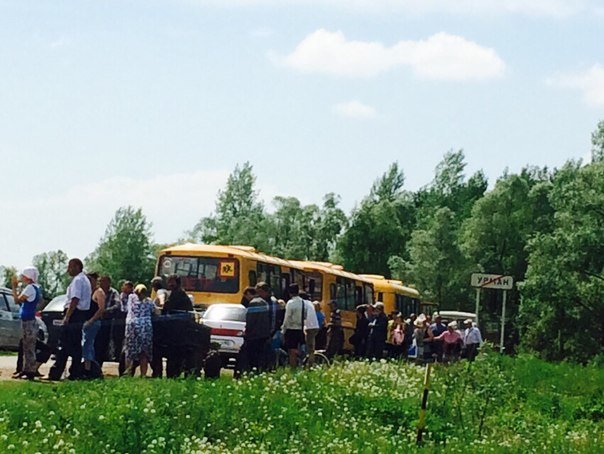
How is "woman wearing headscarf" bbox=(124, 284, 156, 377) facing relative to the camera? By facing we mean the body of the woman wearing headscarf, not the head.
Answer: away from the camera

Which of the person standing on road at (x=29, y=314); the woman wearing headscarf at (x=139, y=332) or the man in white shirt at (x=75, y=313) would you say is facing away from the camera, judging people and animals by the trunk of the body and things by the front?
the woman wearing headscarf

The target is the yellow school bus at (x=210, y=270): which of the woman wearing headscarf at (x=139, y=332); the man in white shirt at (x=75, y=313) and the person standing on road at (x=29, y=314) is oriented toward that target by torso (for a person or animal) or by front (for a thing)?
the woman wearing headscarf

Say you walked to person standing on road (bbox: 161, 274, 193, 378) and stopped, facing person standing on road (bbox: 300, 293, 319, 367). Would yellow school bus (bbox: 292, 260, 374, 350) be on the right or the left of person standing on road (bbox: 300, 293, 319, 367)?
left

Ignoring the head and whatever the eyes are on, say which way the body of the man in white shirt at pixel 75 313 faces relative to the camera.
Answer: to the viewer's left

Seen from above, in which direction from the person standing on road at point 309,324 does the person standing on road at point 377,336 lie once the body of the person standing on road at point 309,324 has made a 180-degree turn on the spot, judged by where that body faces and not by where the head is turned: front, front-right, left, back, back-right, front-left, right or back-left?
left
